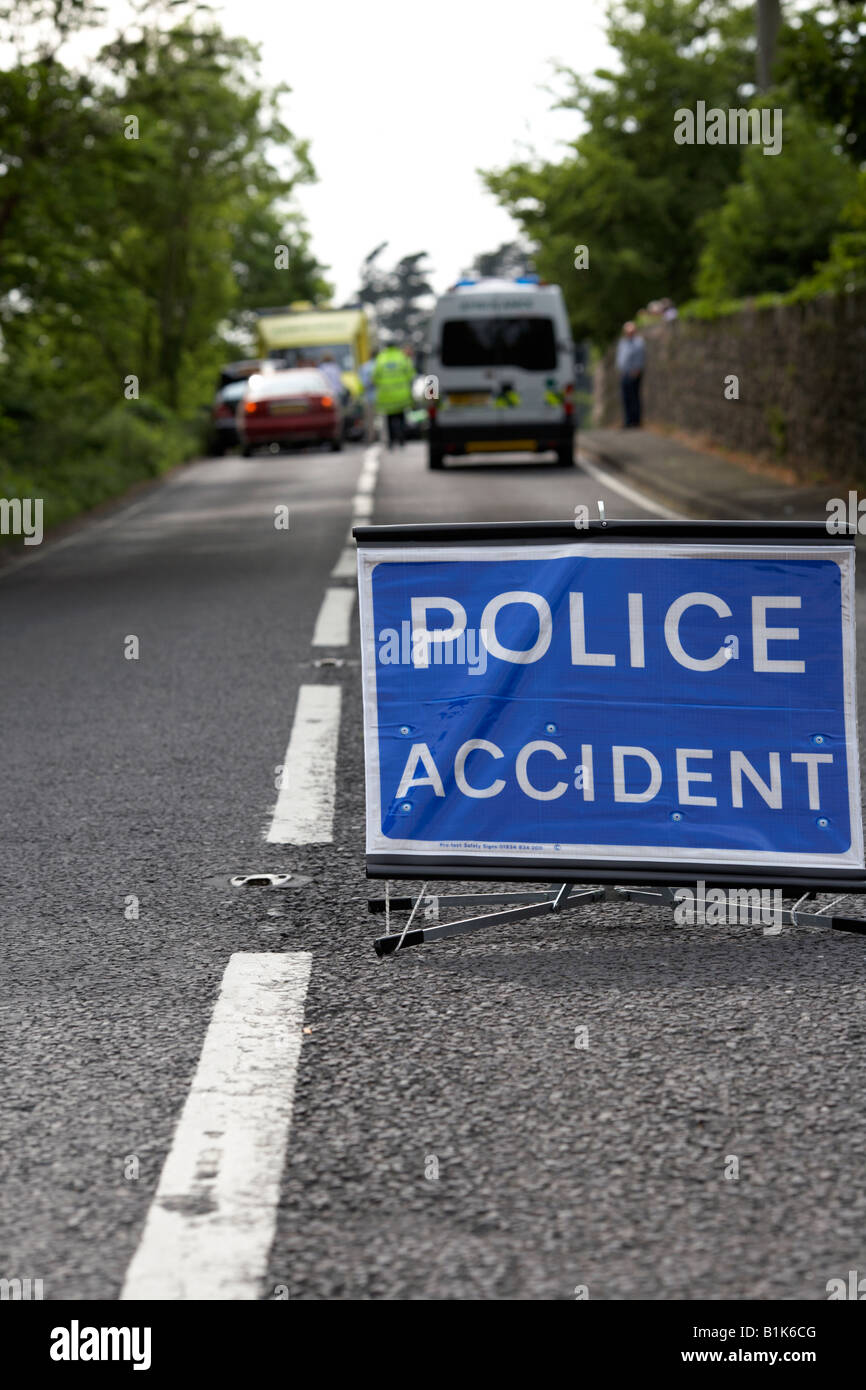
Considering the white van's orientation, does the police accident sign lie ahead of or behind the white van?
behind

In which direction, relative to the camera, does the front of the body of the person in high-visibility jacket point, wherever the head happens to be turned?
away from the camera

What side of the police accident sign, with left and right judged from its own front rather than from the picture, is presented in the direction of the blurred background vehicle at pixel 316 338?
back

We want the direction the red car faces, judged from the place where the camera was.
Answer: facing away from the viewer

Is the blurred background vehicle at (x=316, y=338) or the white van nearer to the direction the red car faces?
the blurred background vehicle

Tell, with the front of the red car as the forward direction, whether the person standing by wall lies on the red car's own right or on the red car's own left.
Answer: on the red car's own right

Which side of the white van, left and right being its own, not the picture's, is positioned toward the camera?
back

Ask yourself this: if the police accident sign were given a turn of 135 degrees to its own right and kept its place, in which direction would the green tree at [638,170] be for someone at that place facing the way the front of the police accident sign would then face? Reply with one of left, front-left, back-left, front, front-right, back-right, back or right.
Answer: front-right

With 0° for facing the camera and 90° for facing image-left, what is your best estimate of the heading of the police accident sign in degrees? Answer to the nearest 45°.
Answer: approximately 0°

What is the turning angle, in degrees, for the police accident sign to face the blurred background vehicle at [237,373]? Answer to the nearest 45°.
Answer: approximately 180°

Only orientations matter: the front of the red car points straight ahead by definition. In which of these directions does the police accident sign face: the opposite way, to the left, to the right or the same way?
the opposite way
